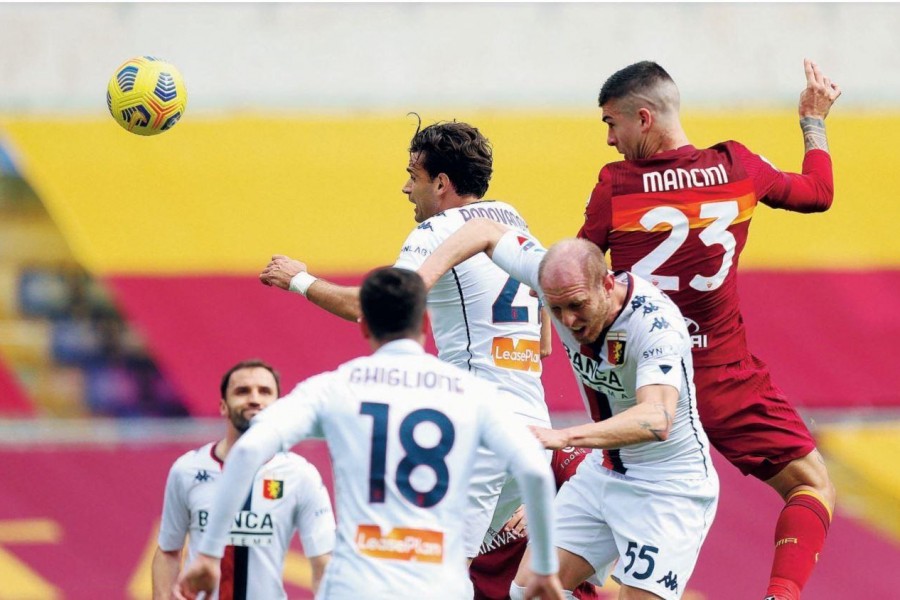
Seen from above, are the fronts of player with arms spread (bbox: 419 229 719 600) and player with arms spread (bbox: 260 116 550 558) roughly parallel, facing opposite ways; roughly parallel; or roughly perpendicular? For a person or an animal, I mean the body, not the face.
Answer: roughly perpendicular

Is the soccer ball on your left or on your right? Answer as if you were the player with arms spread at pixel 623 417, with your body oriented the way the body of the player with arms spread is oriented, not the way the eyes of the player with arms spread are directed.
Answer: on your right

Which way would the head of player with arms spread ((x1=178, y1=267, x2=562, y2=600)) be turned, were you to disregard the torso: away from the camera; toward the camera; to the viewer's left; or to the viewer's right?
away from the camera

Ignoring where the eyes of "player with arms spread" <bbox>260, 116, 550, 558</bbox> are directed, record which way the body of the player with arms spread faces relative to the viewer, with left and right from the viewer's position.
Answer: facing away from the viewer and to the left of the viewer

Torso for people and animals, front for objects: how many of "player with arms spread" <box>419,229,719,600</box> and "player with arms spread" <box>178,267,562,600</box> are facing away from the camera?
1

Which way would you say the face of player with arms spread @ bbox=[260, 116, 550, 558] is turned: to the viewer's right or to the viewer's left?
to the viewer's left

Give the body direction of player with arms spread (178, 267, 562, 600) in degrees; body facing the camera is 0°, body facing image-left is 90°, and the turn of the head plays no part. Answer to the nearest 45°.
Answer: approximately 180°

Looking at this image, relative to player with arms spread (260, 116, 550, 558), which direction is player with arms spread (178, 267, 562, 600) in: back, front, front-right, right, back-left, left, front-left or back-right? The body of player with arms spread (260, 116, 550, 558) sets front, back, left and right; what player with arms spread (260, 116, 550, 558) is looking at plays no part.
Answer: back-left
